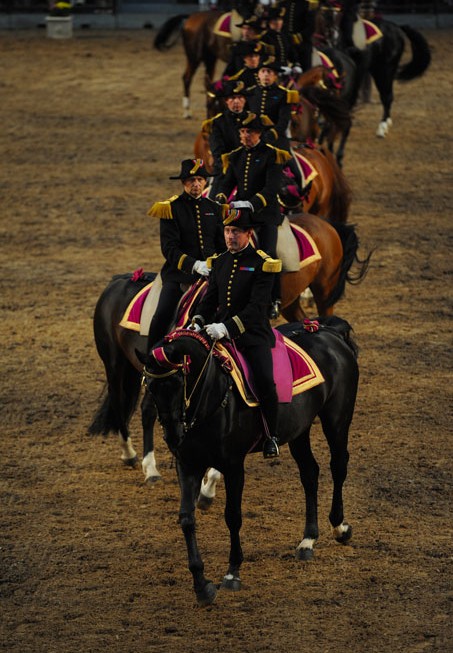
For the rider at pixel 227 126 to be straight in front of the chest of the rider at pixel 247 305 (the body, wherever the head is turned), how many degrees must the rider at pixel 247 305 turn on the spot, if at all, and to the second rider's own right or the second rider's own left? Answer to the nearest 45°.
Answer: approximately 135° to the second rider's own right

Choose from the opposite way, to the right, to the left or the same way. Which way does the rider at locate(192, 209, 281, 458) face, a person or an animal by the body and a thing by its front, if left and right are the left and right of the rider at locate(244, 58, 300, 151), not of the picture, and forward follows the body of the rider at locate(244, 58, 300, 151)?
the same way

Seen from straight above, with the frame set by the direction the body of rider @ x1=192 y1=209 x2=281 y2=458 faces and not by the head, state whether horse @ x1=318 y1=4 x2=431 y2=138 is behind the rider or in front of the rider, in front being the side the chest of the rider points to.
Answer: behind

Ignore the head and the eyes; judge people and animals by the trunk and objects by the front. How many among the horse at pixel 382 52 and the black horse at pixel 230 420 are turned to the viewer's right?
0

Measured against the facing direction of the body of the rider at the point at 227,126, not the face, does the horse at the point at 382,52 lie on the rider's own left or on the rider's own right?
on the rider's own left

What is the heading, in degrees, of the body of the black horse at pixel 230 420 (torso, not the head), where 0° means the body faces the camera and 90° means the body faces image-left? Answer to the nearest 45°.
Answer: approximately 45°

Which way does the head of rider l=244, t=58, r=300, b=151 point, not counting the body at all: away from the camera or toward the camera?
toward the camera

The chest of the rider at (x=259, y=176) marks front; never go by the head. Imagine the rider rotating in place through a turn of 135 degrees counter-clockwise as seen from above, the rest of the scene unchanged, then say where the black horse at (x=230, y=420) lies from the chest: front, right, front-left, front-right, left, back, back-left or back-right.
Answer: right

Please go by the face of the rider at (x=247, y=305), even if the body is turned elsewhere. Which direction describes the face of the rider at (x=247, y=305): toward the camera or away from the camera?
toward the camera

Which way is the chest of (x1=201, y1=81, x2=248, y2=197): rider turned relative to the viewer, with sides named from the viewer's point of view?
facing the viewer and to the right of the viewer

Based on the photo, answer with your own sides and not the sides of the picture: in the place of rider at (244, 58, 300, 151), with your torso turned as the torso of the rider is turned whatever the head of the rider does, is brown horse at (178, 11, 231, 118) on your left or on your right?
on your right

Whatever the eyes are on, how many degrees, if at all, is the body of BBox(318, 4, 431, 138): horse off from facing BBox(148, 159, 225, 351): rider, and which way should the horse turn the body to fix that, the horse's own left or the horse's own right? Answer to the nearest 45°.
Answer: approximately 45° to the horse's own left

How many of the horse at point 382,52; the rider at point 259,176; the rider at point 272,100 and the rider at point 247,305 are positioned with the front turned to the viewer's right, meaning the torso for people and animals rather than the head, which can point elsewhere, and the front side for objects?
0

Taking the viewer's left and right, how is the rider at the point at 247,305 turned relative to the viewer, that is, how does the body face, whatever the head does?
facing the viewer and to the left of the viewer

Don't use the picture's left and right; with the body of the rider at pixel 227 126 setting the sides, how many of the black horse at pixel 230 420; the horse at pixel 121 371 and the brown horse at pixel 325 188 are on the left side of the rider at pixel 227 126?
1

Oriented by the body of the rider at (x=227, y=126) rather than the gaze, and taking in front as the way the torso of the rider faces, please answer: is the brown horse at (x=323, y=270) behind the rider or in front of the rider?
in front

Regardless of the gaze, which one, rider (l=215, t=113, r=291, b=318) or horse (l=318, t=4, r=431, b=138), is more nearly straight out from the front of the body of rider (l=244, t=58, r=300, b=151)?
the rider

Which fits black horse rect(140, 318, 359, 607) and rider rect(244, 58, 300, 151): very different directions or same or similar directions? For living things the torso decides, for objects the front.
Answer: same or similar directions

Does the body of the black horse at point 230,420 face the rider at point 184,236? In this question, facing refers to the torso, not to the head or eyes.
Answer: no

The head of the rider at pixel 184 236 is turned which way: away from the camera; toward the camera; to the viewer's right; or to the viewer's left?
toward the camera
